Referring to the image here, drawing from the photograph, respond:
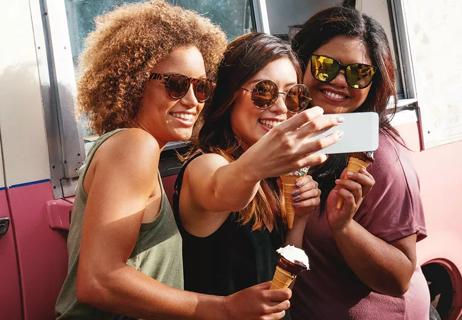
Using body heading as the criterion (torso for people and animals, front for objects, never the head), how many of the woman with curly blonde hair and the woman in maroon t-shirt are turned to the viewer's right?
1

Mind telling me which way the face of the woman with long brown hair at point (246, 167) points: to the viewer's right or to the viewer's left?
to the viewer's right

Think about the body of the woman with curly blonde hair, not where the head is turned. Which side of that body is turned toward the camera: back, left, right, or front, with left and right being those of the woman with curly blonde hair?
right

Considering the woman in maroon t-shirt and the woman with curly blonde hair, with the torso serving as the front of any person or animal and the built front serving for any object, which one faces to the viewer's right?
the woman with curly blonde hair

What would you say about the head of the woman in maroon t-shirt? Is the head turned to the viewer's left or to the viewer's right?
to the viewer's left

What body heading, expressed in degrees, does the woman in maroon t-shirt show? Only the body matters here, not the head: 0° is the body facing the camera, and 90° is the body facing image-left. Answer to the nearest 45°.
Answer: approximately 45°
